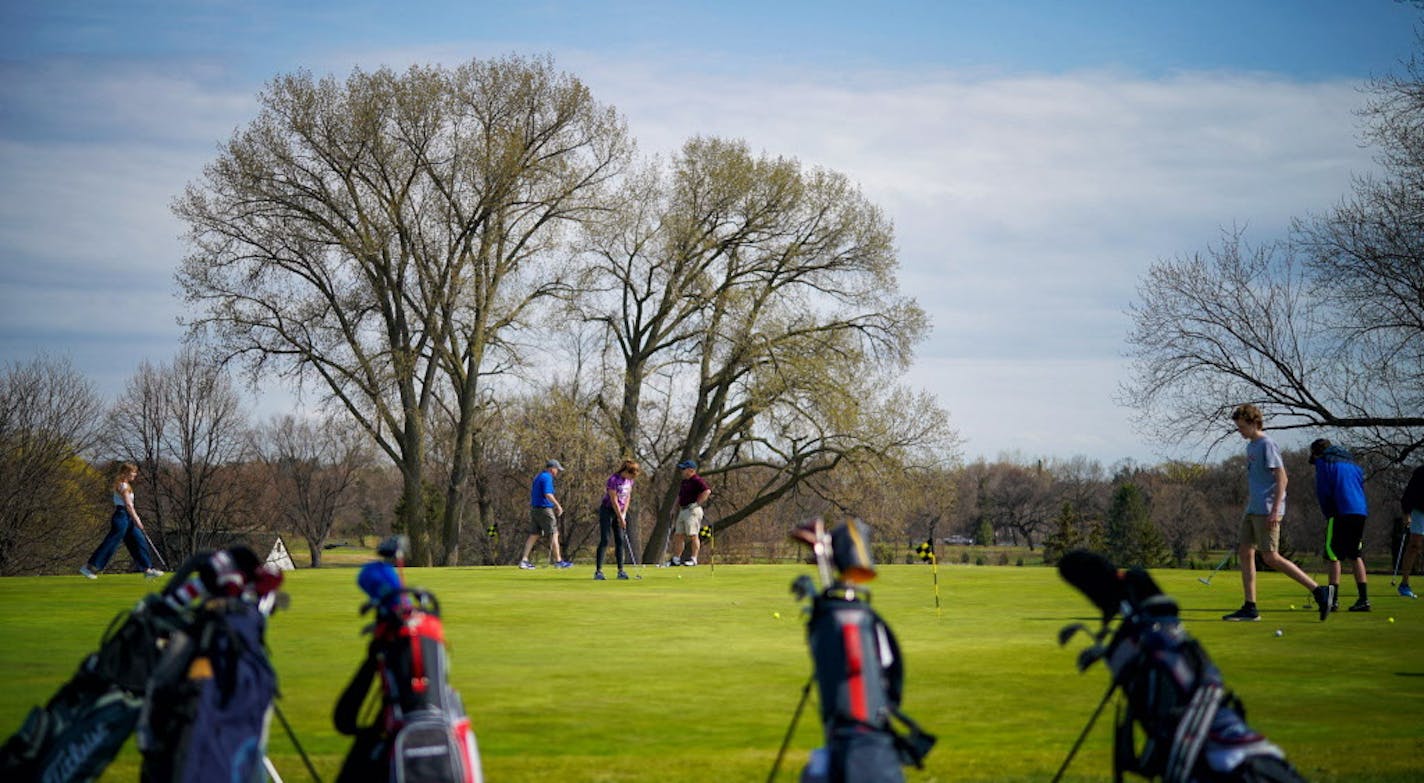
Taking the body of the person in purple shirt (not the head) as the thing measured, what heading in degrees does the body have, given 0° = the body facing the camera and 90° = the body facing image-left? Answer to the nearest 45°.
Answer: approximately 315°

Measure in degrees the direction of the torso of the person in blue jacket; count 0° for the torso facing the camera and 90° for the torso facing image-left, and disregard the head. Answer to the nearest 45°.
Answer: approximately 135°

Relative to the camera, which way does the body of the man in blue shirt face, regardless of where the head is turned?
to the viewer's right

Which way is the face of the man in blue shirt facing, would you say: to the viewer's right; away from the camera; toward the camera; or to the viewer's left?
to the viewer's right

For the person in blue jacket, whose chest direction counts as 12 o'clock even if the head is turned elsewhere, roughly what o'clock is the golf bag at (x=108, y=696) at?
The golf bag is roughly at 8 o'clock from the person in blue jacket.

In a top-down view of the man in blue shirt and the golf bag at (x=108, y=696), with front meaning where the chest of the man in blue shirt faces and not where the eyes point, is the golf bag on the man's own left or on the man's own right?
on the man's own right

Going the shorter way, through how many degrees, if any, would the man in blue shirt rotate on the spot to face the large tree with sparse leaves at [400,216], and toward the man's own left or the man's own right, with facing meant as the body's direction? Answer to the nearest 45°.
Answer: approximately 90° to the man's own left

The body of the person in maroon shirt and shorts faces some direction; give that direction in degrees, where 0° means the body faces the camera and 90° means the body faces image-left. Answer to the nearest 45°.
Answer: approximately 45°

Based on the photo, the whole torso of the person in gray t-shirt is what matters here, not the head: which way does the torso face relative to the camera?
to the viewer's left

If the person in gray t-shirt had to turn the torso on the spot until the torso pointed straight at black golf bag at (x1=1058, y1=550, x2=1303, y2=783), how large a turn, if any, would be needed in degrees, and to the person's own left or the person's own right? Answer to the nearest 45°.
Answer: approximately 90° to the person's own left
